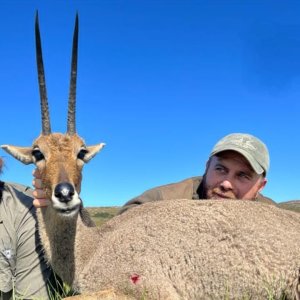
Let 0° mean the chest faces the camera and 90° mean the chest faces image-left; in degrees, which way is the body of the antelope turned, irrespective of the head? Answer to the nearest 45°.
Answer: approximately 90°

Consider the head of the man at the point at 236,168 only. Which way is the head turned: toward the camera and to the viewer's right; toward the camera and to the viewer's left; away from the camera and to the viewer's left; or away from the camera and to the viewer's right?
toward the camera and to the viewer's left

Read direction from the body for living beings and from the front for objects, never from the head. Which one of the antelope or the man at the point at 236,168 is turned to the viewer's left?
the antelope

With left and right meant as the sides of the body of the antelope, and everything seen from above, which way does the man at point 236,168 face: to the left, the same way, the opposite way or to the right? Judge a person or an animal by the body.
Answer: to the left

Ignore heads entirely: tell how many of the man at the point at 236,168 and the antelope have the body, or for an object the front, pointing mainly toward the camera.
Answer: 1

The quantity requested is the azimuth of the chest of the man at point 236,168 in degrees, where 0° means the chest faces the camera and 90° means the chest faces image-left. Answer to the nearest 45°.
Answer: approximately 0°
